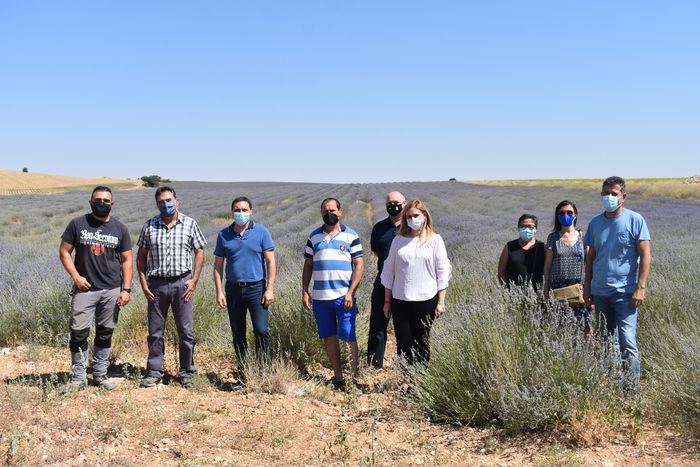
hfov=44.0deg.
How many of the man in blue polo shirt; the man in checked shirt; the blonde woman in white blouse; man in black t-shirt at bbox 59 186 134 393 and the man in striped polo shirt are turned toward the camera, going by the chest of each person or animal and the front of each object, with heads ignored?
5

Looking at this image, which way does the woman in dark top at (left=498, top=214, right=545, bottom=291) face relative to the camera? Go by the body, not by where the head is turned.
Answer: toward the camera

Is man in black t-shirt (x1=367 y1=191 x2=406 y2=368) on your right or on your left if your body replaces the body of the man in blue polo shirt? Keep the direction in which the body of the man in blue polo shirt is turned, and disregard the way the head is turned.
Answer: on your left

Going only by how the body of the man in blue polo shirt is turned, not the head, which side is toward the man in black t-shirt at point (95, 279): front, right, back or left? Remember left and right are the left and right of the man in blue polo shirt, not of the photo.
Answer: right

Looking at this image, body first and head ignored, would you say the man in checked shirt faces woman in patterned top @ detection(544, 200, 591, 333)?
no

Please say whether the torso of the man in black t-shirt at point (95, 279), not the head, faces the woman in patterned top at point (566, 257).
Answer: no

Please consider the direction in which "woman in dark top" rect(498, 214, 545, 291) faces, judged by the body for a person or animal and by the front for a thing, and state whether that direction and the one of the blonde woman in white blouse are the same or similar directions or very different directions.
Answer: same or similar directions

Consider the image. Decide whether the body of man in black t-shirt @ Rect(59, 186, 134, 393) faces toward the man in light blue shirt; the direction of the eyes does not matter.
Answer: no

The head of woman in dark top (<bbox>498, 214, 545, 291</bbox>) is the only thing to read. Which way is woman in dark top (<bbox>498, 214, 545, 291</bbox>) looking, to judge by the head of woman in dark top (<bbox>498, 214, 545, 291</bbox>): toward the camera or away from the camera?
toward the camera

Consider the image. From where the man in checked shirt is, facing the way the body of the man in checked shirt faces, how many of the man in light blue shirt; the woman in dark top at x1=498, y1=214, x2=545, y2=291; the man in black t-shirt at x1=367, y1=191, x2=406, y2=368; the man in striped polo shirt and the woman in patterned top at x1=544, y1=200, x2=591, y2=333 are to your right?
0

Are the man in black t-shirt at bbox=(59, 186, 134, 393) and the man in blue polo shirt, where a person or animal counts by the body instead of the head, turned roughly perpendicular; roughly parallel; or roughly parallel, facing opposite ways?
roughly parallel

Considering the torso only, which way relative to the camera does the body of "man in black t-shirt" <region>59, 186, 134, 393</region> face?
toward the camera

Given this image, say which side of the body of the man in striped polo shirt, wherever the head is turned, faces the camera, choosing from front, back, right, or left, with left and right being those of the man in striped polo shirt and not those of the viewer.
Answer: front
